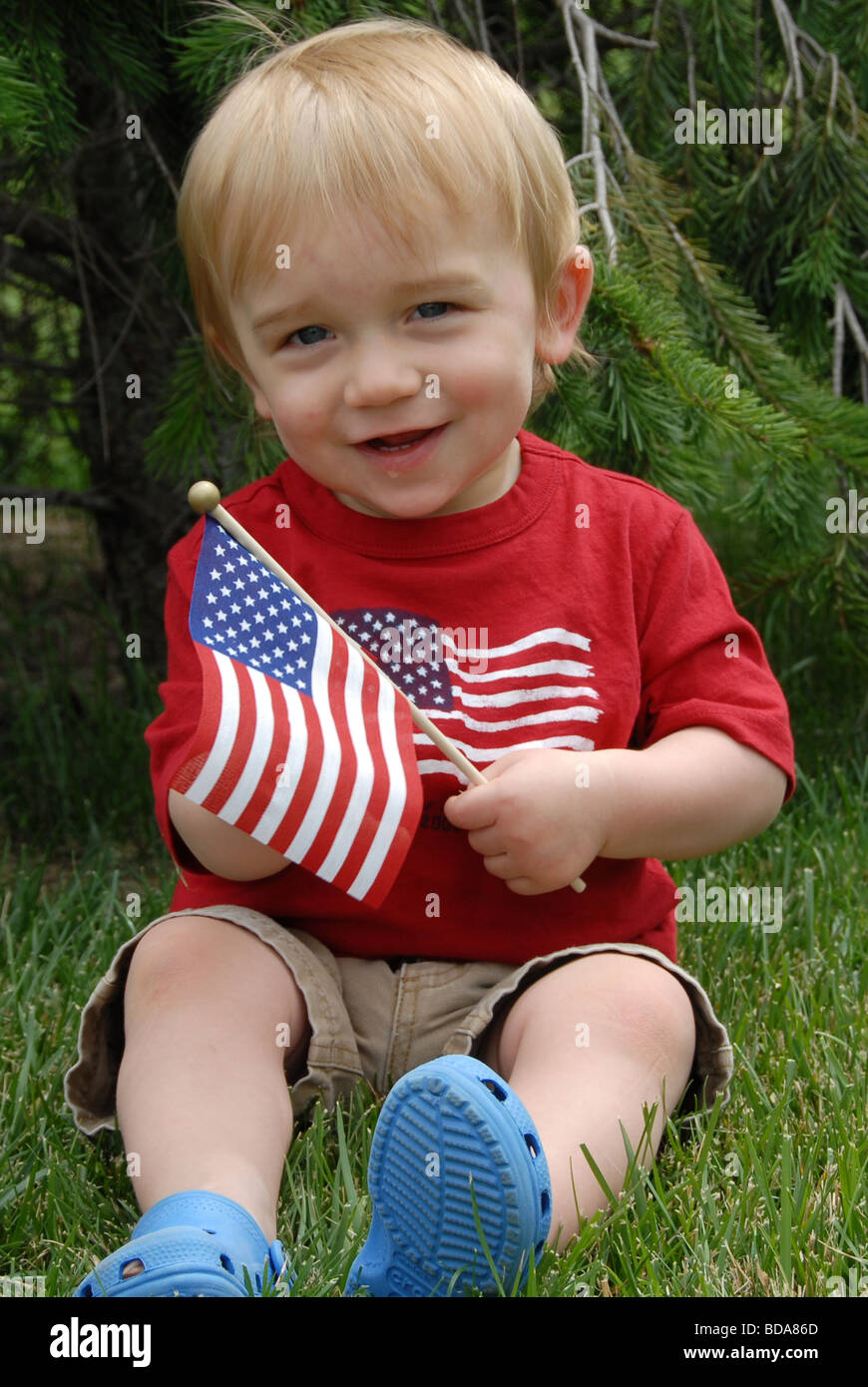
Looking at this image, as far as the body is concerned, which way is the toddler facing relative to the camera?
toward the camera

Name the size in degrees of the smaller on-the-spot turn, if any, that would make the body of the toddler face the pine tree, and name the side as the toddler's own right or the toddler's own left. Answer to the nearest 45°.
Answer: approximately 180°
